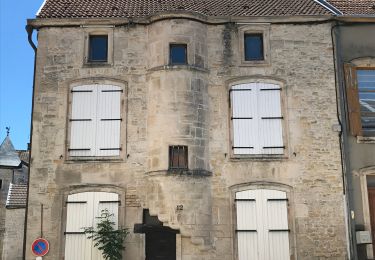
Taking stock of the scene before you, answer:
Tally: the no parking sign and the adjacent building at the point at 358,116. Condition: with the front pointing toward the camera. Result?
2

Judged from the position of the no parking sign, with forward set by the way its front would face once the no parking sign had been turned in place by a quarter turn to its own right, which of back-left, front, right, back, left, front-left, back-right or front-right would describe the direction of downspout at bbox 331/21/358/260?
back

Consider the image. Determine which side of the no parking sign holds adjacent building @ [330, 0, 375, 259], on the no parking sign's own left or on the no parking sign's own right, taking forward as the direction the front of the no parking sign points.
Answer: on the no parking sign's own left

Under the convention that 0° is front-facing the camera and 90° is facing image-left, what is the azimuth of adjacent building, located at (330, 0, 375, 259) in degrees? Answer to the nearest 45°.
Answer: approximately 0°

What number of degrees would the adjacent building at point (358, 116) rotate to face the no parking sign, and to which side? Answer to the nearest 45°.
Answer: approximately 45° to its right

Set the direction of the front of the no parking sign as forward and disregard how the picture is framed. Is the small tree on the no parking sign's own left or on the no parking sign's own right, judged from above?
on the no parking sign's own left

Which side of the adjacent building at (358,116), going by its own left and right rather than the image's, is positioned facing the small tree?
right
